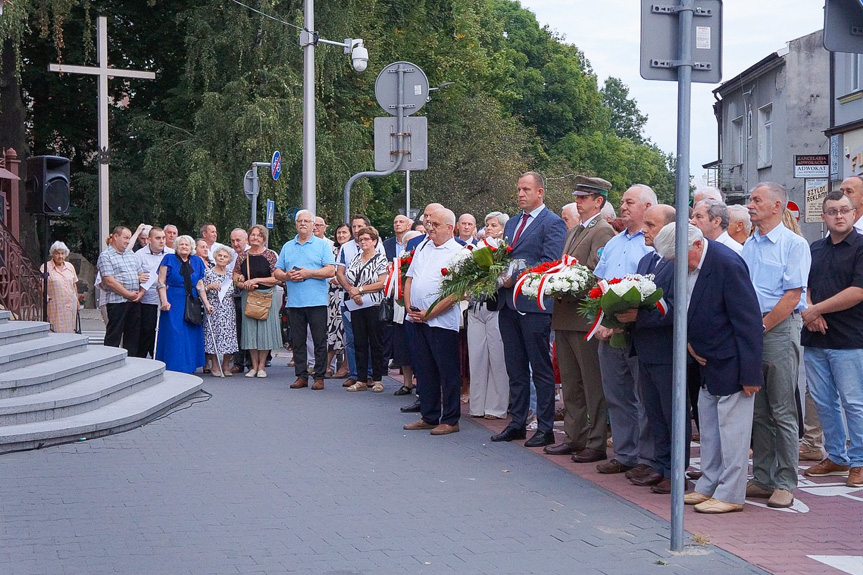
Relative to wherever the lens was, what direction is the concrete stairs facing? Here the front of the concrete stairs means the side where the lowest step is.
facing the viewer and to the right of the viewer

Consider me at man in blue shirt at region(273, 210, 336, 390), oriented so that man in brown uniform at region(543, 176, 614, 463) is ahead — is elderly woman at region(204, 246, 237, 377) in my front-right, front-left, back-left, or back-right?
back-right

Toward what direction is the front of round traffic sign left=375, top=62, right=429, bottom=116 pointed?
away from the camera

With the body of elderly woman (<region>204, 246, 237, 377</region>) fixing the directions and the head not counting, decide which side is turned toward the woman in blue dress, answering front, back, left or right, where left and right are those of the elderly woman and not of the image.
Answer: right

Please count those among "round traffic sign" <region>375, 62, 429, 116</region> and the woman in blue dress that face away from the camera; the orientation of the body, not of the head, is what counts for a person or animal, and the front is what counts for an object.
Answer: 1

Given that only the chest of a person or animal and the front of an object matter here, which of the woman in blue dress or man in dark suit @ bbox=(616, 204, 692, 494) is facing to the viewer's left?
the man in dark suit

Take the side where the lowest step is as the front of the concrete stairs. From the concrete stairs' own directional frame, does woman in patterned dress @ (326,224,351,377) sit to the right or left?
on its left

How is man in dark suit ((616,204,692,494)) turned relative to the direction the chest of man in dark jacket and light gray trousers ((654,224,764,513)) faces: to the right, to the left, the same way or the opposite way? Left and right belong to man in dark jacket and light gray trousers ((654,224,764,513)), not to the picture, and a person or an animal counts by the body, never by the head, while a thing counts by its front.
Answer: the same way

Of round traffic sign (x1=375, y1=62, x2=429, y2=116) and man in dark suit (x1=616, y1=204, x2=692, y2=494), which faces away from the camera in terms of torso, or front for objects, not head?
the round traffic sign

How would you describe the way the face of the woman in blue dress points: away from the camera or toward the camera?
toward the camera

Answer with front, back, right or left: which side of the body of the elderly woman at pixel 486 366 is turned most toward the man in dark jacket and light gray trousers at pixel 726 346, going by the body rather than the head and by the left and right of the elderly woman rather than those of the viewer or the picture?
left

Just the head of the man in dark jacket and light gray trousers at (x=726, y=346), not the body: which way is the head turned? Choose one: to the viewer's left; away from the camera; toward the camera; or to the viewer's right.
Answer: to the viewer's left

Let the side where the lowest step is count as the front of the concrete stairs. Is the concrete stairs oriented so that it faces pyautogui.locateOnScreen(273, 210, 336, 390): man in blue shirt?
no

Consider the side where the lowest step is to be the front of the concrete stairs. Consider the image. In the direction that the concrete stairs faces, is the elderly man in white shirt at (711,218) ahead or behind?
ahead

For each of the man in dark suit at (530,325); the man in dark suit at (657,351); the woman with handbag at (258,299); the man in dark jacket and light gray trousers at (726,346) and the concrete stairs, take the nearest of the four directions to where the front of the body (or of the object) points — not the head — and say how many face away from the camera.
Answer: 0

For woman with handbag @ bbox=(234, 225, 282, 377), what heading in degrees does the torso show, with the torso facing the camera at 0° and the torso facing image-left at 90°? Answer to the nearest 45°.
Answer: approximately 0°

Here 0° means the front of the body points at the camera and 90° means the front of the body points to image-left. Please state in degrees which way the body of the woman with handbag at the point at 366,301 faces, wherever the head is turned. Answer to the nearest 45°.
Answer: approximately 45°

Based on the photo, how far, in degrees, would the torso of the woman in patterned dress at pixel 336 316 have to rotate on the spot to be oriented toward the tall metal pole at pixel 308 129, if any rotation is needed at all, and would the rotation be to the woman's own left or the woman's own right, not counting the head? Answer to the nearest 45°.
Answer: approximately 135° to the woman's own right

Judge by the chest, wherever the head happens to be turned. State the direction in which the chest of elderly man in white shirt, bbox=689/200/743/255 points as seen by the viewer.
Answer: to the viewer's left

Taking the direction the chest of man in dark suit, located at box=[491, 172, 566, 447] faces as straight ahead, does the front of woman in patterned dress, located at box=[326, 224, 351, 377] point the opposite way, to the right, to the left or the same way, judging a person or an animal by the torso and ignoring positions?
the same way

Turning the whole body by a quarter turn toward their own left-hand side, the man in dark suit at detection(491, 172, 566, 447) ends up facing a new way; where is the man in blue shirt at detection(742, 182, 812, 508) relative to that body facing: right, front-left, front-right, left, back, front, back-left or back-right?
front

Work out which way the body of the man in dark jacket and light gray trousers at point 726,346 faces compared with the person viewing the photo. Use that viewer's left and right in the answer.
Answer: facing to the left of the viewer

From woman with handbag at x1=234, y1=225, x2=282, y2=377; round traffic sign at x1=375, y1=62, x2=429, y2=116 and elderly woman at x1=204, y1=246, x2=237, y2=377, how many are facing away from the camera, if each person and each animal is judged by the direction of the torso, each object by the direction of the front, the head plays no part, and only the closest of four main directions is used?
1

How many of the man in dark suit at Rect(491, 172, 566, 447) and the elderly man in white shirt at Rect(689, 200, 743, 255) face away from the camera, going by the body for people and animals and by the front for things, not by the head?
0

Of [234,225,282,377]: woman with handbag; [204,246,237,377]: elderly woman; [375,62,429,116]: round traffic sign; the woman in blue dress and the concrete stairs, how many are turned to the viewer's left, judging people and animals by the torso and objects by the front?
0

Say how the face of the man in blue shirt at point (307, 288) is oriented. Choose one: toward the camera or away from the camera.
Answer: toward the camera
